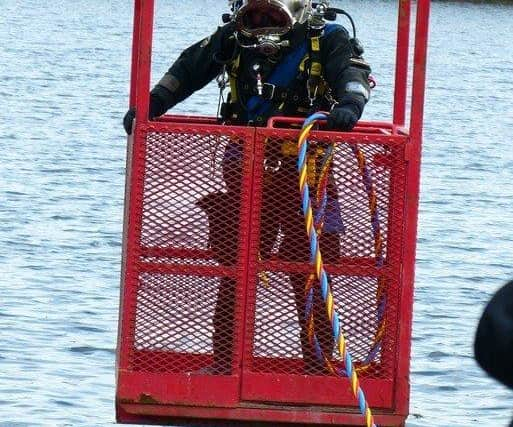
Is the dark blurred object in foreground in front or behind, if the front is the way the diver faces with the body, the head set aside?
in front

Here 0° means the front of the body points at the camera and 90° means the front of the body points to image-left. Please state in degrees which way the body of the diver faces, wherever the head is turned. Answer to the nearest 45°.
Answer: approximately 0°
